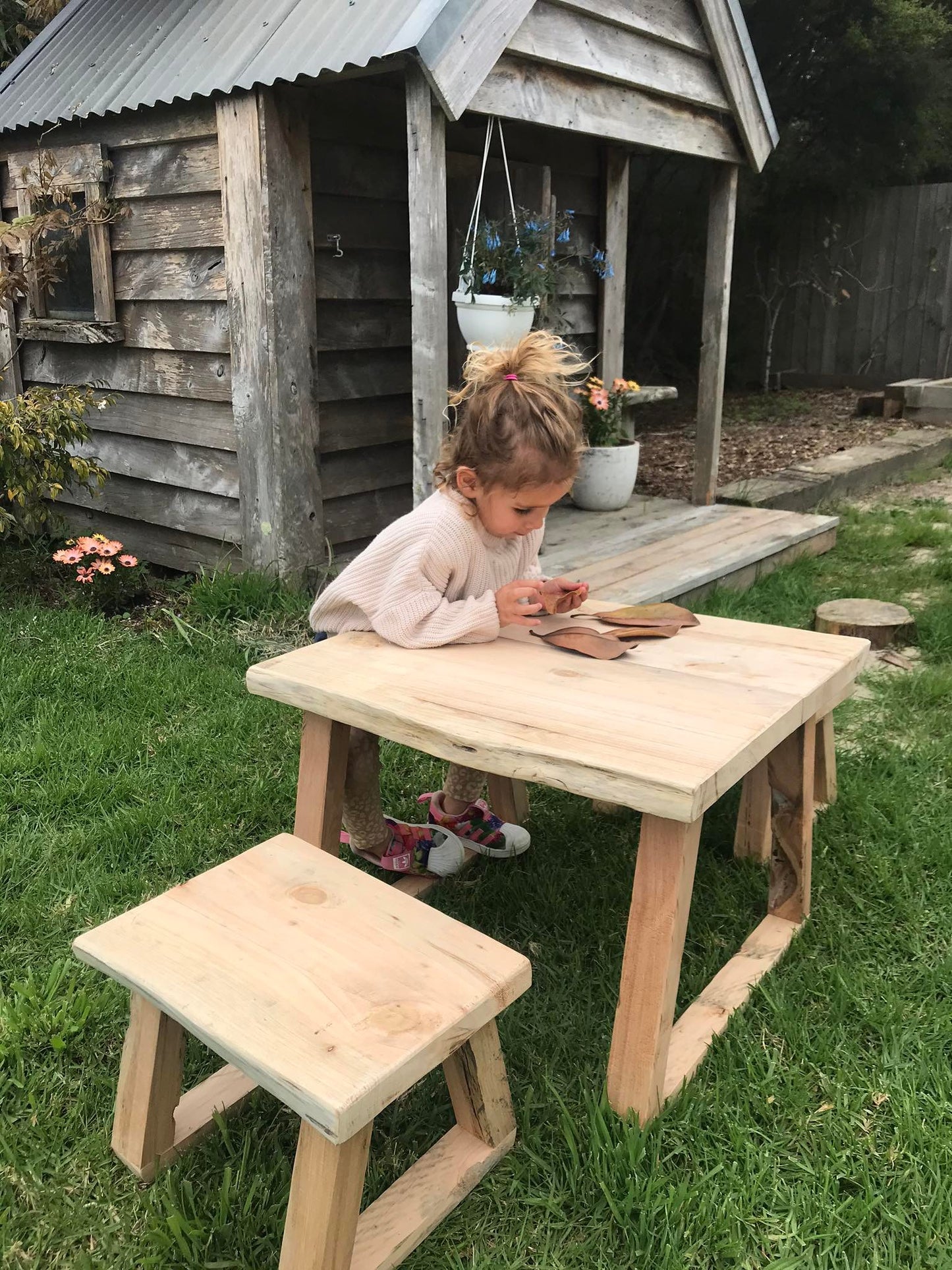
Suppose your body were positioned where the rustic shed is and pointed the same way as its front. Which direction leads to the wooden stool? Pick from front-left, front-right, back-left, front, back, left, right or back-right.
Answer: front-right

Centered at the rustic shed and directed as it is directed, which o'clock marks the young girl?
The young girl is roughly at 1 o'clock from the rustic shed.

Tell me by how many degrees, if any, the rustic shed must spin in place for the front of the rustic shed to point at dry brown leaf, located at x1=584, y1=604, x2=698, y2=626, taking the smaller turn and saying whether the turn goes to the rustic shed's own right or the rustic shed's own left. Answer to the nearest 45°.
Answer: approximately 45° to the rustic shed's own right

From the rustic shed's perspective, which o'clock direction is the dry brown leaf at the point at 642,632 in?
The dry brown leaf is roughly at 1 o'clock from the rustic shed.

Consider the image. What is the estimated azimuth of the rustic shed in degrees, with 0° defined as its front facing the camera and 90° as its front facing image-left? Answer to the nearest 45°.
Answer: approximately 315°

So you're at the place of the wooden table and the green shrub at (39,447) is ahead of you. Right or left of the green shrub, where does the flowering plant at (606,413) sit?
right

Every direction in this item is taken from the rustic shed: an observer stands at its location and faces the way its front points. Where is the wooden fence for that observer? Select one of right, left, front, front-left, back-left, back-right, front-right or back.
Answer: left

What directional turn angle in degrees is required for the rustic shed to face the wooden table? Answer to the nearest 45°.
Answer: approximately 45° to its right
